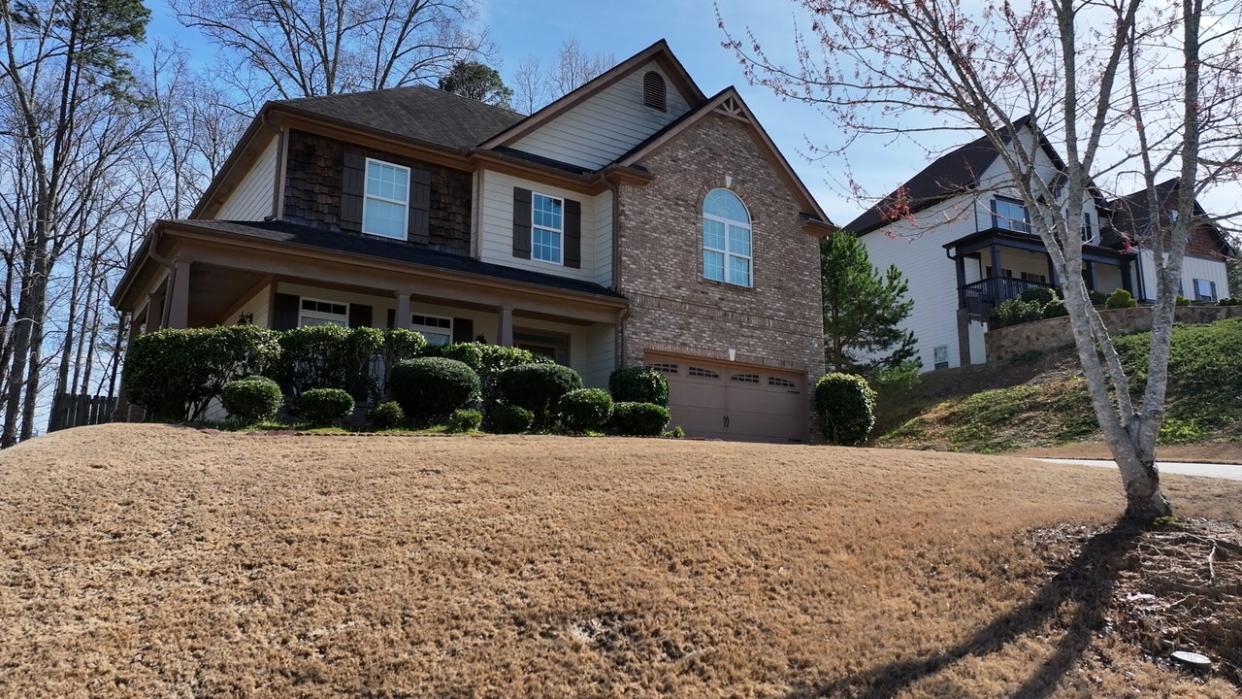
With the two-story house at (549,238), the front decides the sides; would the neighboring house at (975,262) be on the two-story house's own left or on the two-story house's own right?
on the two-story house's own left

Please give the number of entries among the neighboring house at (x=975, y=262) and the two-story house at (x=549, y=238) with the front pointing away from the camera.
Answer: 0

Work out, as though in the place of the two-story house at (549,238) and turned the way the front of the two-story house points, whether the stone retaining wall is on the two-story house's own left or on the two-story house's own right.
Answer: on the two-story house's own left

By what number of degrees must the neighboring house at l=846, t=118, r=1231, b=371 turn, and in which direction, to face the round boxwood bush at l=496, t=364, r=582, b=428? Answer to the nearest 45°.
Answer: approximately 45° to its right

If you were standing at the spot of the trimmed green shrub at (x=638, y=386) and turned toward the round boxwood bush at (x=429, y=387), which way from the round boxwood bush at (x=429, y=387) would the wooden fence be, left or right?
right

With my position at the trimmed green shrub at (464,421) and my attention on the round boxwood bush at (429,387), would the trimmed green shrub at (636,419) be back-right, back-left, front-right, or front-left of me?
back-right

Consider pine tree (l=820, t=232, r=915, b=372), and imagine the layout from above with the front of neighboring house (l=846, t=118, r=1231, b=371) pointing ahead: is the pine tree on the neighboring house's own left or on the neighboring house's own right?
on the neighboring house's own right

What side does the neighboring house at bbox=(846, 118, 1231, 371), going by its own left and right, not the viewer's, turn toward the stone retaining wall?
front

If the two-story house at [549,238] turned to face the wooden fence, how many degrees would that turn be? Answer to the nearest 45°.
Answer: approximately 135° to its right

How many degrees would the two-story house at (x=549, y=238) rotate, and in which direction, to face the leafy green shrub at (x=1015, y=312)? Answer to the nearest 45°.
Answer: approximately 45° to its left

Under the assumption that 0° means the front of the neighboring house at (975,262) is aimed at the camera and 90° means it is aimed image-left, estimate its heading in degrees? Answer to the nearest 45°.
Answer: approximately 315°

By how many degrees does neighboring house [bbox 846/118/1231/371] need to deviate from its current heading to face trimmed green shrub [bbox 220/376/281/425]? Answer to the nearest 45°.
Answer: approximately 45° to its right
